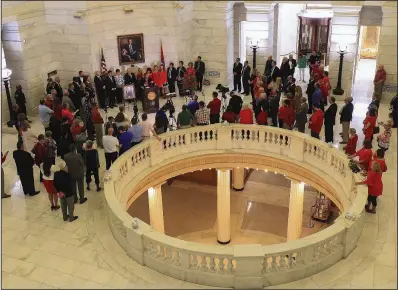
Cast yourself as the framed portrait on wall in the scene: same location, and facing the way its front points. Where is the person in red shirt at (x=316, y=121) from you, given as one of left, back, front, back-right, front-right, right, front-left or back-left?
front-left

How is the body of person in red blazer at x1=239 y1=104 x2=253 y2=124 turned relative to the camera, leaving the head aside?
away from the camera

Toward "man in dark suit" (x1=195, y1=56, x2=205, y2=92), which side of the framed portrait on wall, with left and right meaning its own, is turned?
left

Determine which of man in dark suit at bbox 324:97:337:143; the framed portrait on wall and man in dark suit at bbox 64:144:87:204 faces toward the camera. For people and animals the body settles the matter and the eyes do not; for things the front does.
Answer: the framed portrait on wall

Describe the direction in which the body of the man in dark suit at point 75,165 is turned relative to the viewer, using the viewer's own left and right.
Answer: facing away from the viewer and to the right of the viewer

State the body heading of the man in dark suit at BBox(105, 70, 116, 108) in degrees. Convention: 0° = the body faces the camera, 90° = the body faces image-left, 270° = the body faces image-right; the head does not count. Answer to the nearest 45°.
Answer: approximately 315°

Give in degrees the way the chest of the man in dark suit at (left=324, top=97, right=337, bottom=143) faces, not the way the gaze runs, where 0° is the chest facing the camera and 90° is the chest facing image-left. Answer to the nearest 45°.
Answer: approximately 135°

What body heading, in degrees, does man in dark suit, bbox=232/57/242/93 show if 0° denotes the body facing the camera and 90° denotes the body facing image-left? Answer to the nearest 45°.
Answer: approximately 45°
